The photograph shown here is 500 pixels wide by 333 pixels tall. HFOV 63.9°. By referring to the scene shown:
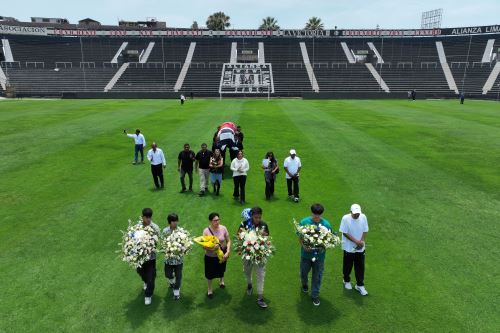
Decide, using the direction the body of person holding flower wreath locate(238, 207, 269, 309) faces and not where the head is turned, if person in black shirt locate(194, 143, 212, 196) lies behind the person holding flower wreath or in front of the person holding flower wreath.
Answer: behind

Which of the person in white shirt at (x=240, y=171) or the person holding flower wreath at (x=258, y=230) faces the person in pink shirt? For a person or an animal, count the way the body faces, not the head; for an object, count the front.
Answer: the person in white shirt

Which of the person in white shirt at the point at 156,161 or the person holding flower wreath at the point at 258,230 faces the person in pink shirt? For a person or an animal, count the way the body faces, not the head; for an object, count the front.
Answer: the person in white shirt

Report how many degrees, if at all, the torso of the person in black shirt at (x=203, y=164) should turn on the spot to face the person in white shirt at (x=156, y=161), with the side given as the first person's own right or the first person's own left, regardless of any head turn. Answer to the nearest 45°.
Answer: approximately 90° to the first person's own right

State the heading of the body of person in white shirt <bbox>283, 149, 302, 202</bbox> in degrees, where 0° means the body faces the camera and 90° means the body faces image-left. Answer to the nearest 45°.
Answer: approximately 0°
